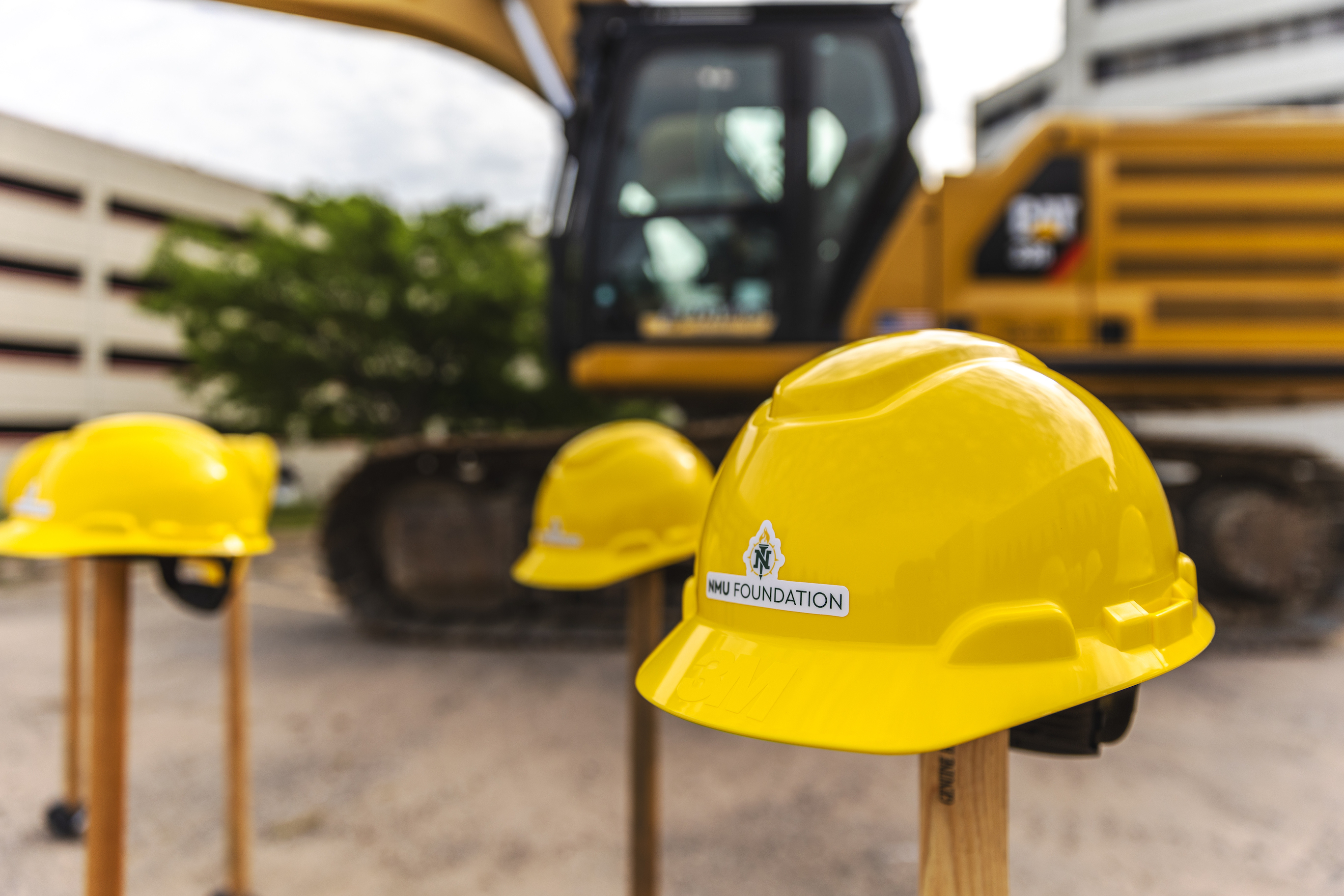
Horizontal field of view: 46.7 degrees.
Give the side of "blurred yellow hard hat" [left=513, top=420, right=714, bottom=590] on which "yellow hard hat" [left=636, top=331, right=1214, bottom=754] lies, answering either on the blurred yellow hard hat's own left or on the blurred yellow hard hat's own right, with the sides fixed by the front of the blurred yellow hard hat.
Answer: on the blurred yellow hard hat's own left

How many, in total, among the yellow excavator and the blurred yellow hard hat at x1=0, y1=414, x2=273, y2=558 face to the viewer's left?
2

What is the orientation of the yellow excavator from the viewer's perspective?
to the viewer's left

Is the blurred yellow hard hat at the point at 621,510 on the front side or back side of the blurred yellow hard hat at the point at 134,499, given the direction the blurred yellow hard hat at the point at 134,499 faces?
on the back side

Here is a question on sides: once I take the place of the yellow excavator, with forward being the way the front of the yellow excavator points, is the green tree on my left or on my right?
on my right

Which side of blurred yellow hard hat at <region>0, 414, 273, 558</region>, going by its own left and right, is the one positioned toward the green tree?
right

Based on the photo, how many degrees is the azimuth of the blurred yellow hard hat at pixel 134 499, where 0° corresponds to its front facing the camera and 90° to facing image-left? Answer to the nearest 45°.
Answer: approximately 90°
